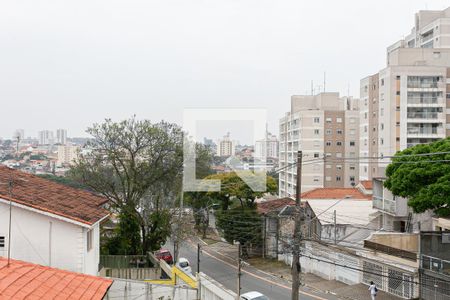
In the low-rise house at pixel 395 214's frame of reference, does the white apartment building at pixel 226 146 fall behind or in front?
behind

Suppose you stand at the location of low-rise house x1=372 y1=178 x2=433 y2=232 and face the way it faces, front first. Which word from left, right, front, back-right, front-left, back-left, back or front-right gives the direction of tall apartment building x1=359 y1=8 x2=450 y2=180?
back-right

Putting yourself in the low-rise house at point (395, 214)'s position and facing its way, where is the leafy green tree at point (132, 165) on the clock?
The leafy green tree is roughly at 12 o'clock from the low-rise house.

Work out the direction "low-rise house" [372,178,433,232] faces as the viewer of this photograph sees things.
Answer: facing the viewer and to the left of the viewer

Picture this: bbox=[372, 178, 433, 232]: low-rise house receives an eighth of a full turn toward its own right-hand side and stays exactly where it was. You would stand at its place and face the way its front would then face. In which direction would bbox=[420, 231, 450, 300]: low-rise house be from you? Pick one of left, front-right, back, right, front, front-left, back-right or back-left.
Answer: left

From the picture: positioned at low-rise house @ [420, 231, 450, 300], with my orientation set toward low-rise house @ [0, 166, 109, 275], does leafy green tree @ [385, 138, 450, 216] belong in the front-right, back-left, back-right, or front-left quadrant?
back-right

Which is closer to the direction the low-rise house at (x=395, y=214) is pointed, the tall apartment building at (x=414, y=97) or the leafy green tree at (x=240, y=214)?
the leafy green tree

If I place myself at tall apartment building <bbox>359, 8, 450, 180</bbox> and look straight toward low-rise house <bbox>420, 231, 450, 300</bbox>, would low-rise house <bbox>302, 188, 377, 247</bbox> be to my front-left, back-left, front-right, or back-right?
front-right

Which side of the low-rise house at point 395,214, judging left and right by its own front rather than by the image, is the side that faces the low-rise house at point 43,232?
front
